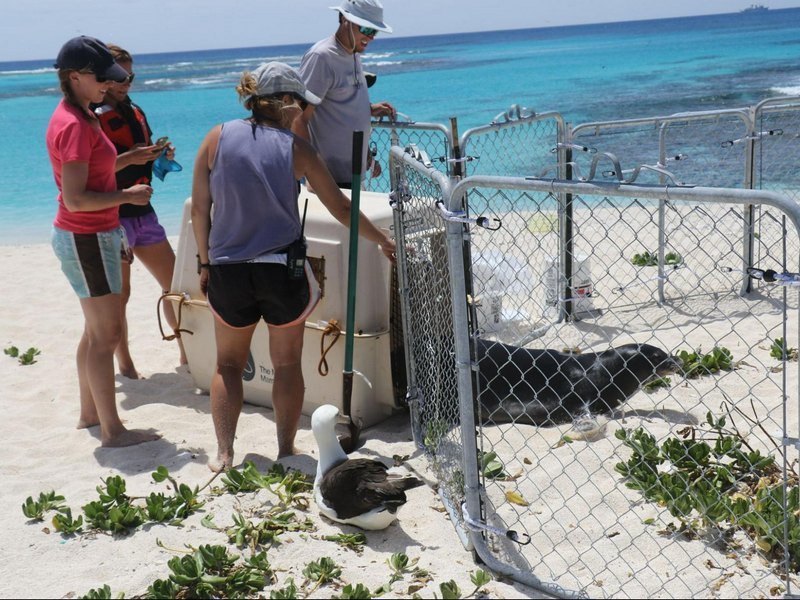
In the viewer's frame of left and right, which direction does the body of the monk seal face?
facing to the right of the viewer

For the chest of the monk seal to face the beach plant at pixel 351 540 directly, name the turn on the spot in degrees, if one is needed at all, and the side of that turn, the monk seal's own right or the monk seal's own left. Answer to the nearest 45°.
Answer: approximately 135° to the monk seal's own right

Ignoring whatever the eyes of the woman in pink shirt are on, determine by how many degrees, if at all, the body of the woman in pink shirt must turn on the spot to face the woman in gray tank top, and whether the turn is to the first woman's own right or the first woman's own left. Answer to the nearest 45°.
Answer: approximately 45° to the first woman's own right

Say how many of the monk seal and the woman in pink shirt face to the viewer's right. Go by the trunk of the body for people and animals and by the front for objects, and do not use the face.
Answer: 2

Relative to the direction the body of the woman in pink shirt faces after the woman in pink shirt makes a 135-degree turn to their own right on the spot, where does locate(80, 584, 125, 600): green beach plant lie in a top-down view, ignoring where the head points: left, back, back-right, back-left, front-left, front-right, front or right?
front-left

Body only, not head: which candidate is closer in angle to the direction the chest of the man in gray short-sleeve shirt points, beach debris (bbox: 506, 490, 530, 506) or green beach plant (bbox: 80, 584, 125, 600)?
the beach debris

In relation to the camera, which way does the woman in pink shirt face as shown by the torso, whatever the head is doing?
to the viewer's right

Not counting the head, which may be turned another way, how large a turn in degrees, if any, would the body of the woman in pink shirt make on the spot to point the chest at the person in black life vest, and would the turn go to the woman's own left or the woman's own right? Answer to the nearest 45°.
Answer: approximately 90° to the woman's own left

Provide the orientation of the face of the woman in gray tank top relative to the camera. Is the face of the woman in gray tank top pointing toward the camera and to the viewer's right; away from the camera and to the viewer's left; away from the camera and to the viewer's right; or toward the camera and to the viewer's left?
away from the camera and to the viewer's right

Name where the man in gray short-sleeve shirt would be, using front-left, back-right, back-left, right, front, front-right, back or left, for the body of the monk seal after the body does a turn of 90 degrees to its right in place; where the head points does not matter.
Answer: back-right

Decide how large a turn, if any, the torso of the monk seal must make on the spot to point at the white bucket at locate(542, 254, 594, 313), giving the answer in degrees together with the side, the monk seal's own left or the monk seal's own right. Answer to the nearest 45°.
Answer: approximately 90° to the monk seal's own left

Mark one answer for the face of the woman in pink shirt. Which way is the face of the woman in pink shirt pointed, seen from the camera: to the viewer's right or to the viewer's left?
to the viewer's right
